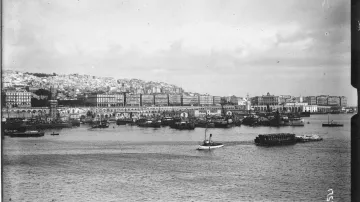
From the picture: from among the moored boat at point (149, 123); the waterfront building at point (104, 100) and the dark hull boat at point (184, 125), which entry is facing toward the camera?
the waterfront building

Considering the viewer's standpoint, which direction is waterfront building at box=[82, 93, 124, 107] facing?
facing the viewer

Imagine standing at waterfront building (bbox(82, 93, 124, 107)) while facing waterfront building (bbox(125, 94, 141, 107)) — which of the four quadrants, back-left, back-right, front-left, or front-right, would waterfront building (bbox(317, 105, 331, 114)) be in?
front-right

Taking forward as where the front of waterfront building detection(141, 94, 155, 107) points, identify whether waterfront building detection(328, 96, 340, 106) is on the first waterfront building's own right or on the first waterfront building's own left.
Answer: on the first waterfront building's own left

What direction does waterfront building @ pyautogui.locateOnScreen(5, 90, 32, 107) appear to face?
toward the camera

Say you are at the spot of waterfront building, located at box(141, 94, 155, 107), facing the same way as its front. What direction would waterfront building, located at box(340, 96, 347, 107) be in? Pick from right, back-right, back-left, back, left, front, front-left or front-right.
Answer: front-left

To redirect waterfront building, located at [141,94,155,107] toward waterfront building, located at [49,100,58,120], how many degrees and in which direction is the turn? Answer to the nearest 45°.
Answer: approximately 90° to its right

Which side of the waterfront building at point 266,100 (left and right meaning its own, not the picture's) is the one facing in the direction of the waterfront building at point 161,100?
right

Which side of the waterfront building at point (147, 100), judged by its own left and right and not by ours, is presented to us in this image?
front

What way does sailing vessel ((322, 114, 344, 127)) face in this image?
to the viewer's left
